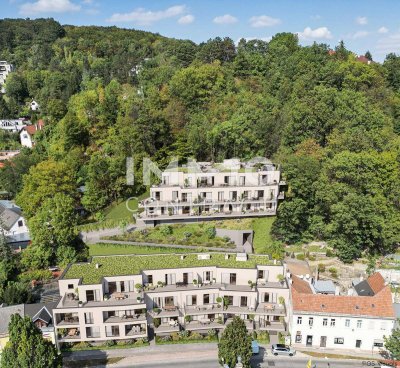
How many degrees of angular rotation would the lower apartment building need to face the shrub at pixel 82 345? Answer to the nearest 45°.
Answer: approximately 90° to its right

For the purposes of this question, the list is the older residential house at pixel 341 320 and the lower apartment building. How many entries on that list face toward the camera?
2

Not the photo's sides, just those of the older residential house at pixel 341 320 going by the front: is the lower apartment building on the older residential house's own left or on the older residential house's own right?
on the older residential house's own right

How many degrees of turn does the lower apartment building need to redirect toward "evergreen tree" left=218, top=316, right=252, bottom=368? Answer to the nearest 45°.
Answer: approximately 45° to its left

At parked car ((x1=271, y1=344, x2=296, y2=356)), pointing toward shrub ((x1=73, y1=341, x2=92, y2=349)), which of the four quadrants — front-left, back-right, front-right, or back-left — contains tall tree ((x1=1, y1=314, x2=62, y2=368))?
front-left

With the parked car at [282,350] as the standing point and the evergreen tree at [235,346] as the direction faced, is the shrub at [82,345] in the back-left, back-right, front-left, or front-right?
front-right

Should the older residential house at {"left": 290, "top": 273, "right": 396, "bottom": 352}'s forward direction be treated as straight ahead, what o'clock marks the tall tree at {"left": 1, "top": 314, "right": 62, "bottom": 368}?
The tall tree is roughly at 2 o'clock from the older residential house.

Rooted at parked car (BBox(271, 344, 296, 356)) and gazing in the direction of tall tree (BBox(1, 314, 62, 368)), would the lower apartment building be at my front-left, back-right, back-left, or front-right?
front-right

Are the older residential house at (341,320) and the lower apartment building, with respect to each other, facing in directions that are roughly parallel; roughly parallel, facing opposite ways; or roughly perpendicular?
roughly parallel

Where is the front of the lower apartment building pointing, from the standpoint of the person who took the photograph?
facing the viewer

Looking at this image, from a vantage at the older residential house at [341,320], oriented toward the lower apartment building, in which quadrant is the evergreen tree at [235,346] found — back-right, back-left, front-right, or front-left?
front-left
